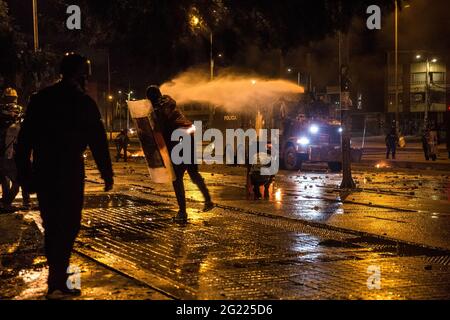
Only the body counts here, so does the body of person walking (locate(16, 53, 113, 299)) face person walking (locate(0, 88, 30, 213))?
no

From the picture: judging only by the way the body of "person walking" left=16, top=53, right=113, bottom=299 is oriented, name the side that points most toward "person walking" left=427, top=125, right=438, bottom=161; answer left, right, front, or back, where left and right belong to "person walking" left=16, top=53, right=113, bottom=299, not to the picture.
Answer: front

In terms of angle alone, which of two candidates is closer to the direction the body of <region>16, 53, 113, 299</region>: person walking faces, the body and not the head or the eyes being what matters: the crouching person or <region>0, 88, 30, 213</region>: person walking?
the crouching person

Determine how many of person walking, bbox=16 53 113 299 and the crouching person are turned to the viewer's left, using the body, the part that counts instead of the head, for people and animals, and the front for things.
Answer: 0

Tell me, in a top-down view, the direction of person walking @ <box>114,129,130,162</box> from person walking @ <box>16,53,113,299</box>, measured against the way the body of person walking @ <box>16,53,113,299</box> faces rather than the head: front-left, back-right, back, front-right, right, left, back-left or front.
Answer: front-left

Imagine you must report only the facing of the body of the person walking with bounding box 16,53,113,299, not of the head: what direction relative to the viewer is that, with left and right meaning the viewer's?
facing away from the viewer and to the right of the viewer

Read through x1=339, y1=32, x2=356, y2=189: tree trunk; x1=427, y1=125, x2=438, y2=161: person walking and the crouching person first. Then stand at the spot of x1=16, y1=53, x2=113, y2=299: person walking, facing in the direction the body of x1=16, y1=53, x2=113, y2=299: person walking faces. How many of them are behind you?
0

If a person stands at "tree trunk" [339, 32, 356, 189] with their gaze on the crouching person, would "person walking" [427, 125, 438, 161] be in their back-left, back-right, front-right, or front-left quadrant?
back-right

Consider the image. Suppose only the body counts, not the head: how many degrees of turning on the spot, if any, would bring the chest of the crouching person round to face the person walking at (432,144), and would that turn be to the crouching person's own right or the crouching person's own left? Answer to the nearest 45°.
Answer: approximately 45° to the crouching person's own right

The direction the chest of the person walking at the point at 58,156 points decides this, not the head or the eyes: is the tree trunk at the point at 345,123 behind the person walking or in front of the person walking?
in front
